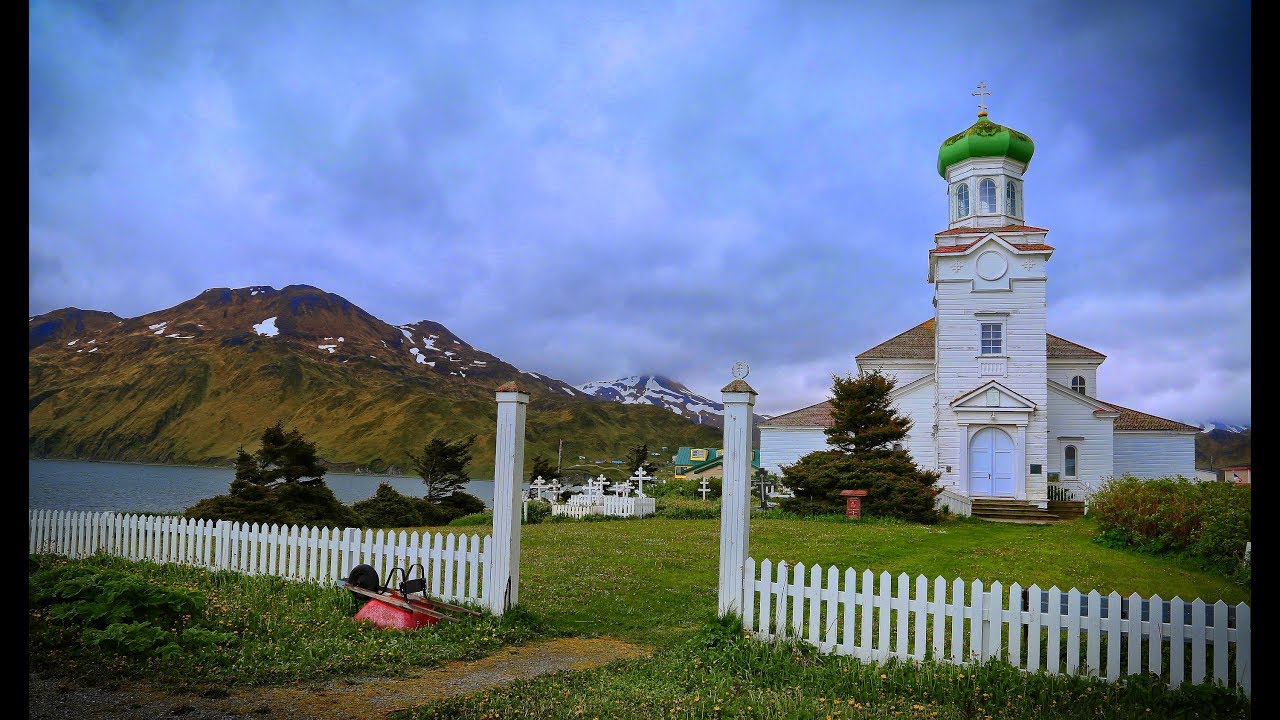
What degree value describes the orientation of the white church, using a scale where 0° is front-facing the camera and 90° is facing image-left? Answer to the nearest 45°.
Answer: approximately 0°

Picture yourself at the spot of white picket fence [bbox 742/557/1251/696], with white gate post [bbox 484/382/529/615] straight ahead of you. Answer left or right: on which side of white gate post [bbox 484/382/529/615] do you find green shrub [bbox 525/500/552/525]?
right

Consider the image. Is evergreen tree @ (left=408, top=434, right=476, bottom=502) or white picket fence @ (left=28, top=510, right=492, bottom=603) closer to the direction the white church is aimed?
the white picket fence

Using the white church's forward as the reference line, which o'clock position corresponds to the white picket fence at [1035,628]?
The white picket fence is roughly at 12 o'clock from the white church.

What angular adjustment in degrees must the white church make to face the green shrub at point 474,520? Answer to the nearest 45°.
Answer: approximately 45° to its right

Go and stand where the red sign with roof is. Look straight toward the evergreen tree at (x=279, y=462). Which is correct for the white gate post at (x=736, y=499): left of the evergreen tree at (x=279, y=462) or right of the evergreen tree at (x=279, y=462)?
left

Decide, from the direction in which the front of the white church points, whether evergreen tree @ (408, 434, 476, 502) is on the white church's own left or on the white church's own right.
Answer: on the white church's own right

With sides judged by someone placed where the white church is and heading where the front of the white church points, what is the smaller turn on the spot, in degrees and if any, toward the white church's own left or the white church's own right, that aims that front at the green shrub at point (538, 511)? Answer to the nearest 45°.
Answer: approximately 45° to the white church's own right
